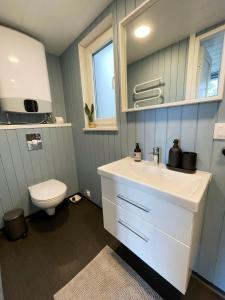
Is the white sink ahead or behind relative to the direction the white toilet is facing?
ahead

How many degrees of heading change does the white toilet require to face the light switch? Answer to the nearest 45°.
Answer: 0° — it already faces it

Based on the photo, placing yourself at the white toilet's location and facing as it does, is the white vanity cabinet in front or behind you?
in front

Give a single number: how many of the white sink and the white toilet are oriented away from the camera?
0

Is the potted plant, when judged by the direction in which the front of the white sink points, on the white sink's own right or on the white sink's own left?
on the white sink's own right

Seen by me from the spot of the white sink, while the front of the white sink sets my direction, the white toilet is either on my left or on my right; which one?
on my right

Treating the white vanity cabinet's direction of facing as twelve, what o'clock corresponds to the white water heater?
The white water heater is roughly at 2 o'clock from the white vanity cabinet.

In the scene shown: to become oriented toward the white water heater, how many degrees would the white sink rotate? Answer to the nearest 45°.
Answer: approximately 45° to its right
